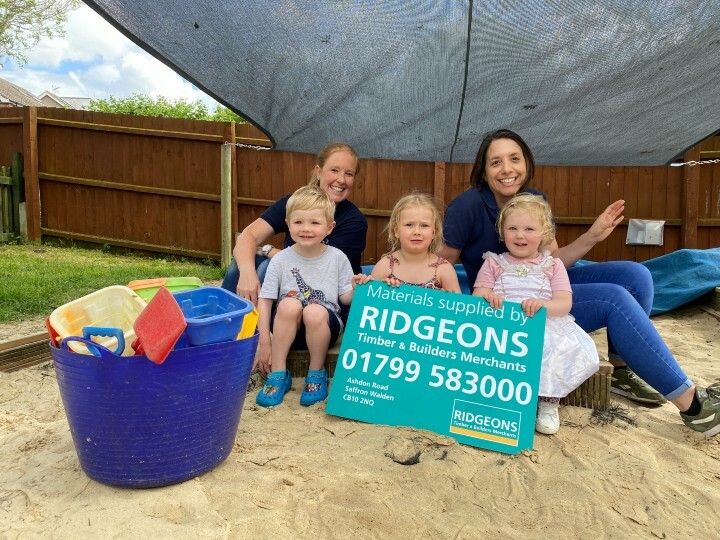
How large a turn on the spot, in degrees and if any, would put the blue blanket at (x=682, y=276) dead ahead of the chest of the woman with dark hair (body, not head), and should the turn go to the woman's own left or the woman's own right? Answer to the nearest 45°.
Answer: approximately 135° to the woman's own left

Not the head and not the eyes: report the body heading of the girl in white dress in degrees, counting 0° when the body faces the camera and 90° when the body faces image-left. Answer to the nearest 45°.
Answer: approximately 0°

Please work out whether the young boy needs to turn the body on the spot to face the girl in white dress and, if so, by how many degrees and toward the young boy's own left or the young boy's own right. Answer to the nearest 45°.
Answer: approximately 90° to the young boy's own left

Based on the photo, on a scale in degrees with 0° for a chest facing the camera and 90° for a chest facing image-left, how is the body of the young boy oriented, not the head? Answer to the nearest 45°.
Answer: approximately 0°

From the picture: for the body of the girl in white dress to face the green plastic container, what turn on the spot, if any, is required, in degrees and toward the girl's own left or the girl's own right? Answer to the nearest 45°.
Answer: approximately 45° to the girl's own right

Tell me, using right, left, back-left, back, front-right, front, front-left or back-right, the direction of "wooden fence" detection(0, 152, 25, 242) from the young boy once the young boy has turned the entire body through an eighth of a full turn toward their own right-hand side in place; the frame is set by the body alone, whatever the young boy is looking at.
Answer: right

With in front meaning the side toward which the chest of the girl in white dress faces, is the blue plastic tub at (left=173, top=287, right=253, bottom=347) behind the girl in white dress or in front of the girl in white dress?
in front

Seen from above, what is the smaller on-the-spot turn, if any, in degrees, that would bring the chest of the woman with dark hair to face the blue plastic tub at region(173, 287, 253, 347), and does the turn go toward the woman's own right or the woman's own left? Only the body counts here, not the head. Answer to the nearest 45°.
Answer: approximately 90° to the woman's own right

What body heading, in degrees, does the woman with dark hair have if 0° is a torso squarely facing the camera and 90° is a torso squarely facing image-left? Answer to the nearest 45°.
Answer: approximately 315°
